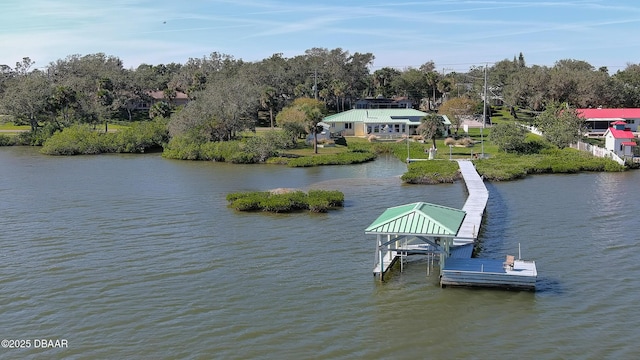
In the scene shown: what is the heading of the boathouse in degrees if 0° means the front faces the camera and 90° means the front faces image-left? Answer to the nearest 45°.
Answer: approximately 0°

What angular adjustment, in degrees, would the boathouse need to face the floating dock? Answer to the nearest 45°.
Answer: approximately 90° to its left

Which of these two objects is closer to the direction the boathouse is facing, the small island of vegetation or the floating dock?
the floating dock

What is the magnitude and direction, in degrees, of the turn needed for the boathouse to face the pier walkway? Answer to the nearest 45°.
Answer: approximately 180°

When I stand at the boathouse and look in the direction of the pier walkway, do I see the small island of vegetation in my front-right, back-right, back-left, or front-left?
front-left

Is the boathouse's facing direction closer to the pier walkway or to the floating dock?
the floating dock

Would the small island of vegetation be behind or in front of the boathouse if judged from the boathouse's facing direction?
behind
